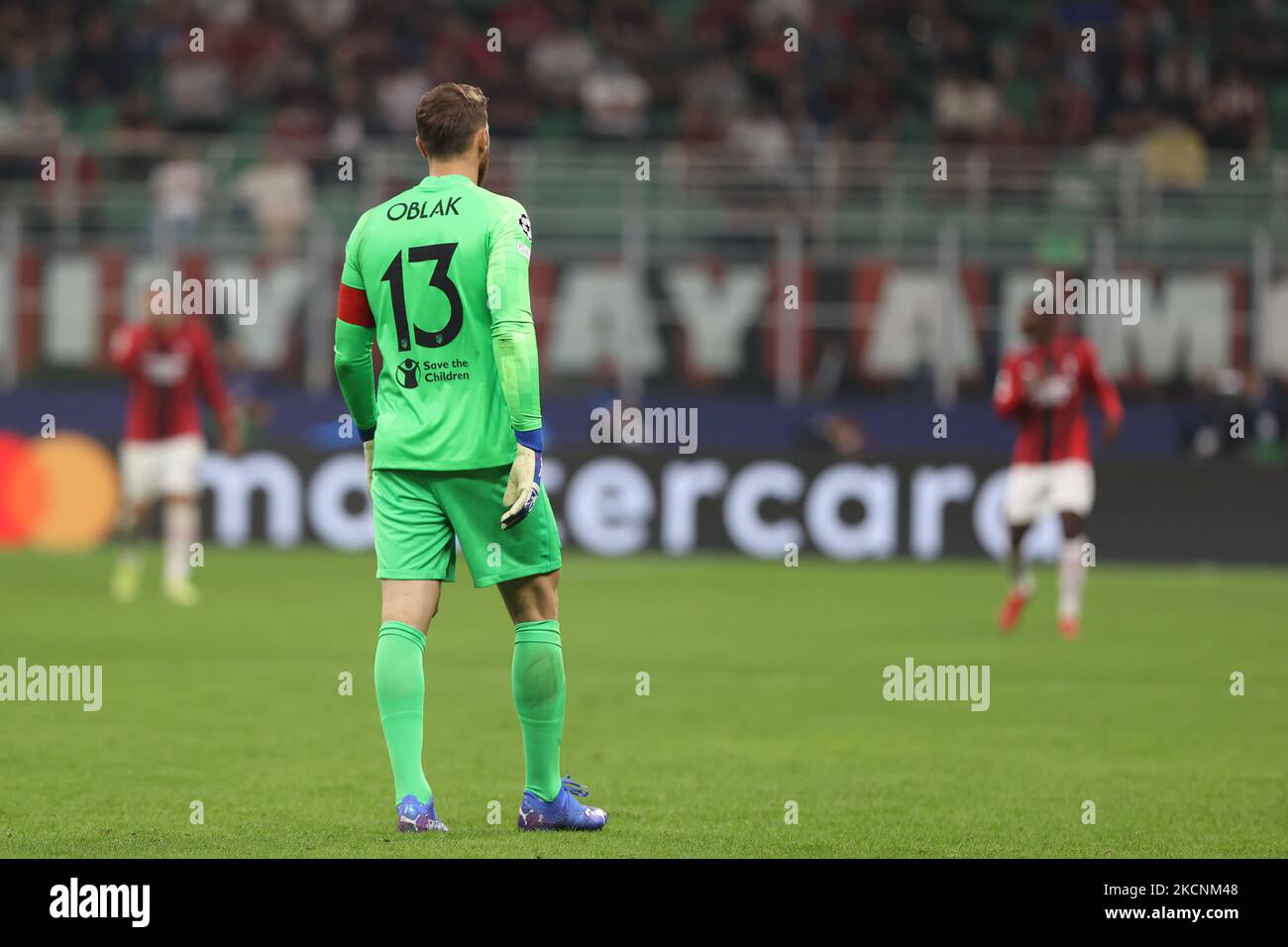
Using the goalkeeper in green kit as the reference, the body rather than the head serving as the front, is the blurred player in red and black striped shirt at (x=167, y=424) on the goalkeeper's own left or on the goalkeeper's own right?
on the goalkeeper's own left

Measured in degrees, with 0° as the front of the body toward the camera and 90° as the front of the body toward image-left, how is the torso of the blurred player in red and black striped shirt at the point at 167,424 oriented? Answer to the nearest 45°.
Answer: approximately 0°

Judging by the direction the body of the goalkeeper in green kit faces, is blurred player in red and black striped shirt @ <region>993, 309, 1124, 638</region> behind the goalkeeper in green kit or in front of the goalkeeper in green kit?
in front

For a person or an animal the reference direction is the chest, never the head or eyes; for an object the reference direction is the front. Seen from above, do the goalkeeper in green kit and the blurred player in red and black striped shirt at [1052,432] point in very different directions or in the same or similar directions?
very different directions

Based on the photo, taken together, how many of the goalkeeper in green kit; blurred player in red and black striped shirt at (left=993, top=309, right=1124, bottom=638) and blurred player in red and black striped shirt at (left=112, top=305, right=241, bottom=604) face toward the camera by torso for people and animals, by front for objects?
2

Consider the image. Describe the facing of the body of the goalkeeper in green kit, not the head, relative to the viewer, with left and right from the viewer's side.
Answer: facing away from the viewer and to the right of the viewer

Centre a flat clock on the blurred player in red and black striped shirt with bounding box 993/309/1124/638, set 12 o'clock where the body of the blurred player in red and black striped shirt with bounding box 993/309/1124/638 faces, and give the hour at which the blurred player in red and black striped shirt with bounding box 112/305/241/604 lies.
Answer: the blurred player in red and black striped shirt with bounding box 112/305/241/604 is roughly at 3 o'clock from the blurred player in red and black striped shirt with bounding box 993/309/1124/638.

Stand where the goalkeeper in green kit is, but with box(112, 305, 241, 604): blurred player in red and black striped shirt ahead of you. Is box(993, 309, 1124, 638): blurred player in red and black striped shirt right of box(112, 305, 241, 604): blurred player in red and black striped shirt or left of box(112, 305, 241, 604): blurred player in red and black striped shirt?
right

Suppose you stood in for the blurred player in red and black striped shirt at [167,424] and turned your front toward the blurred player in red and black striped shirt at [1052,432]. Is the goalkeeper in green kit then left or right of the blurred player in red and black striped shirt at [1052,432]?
right

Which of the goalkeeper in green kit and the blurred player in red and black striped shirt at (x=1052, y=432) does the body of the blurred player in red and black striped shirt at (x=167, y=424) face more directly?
the goalkeeper in green kit

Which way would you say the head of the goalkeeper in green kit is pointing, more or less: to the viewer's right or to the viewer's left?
to the viewer's right
